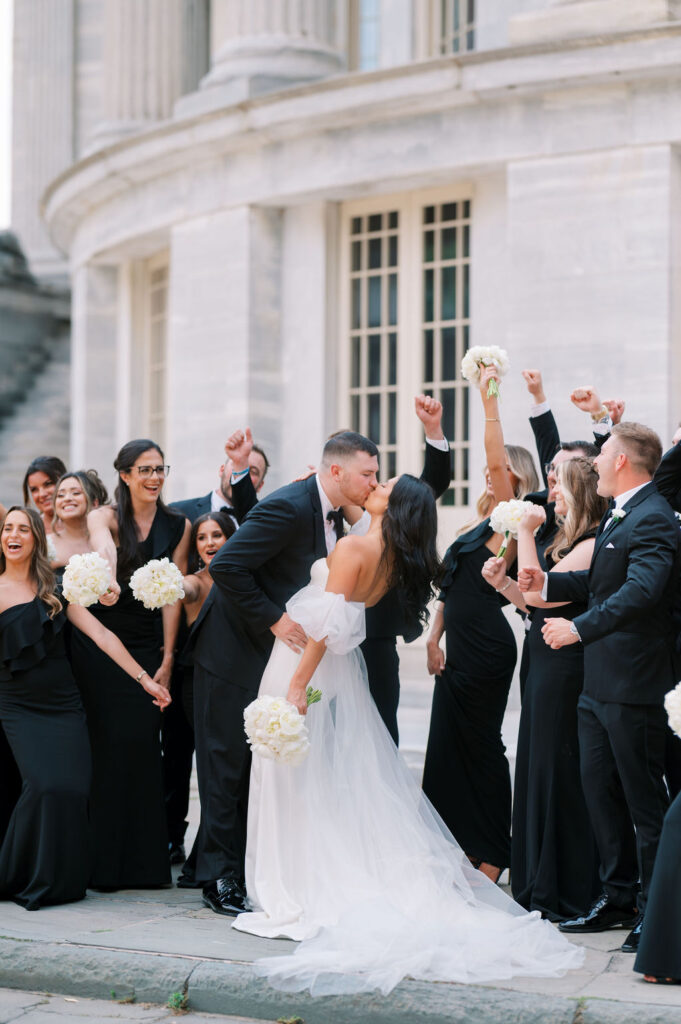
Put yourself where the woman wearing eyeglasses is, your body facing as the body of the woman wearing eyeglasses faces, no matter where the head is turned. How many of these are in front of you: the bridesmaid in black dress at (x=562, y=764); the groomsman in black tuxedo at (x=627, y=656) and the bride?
3

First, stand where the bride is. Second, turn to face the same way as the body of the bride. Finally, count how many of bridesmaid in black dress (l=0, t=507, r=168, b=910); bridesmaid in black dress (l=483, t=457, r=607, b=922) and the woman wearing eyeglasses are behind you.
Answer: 1

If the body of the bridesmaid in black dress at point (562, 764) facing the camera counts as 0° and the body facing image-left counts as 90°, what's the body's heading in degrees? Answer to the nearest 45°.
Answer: approximately 90°

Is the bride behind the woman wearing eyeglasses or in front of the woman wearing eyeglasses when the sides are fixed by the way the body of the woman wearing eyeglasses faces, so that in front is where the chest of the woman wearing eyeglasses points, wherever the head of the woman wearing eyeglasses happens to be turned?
in front

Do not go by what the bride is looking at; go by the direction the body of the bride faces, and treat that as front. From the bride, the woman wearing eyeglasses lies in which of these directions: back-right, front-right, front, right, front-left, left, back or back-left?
front-right

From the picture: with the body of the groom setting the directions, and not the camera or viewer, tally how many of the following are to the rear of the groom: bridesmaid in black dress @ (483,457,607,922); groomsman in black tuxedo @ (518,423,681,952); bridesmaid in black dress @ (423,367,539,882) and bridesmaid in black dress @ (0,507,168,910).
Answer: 1

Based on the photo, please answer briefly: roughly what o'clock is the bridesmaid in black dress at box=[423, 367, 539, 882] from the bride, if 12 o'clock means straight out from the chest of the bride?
The bridesmaid in black dress is roughly at 4 o'clock from the bride.

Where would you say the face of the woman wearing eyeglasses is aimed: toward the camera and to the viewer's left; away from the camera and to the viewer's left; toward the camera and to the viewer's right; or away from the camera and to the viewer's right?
toward the camera and to the viewer's right

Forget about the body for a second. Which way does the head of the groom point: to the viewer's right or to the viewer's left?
to the viewer's right

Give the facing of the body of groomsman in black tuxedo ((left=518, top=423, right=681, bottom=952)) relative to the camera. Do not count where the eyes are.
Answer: to the viewer's left

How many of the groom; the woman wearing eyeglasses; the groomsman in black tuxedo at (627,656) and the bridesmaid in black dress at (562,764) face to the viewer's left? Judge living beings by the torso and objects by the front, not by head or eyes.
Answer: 2

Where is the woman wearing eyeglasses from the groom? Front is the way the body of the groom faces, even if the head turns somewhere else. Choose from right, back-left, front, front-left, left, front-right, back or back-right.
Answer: back-left

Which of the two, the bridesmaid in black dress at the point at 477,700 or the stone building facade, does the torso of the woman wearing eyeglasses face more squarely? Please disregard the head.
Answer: the bridesmaid in black dress

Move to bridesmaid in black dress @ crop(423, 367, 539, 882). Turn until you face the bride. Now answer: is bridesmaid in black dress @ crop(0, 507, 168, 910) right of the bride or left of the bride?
right

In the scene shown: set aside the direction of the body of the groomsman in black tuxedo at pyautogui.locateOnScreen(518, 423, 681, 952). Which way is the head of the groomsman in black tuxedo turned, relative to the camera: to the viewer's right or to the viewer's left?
to the viewer's left

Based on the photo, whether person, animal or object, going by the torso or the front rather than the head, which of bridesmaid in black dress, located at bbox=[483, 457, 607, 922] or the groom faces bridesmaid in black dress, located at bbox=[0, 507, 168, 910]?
bridesmaid in black dress, located at bbox=[483, 457, 607, 922]

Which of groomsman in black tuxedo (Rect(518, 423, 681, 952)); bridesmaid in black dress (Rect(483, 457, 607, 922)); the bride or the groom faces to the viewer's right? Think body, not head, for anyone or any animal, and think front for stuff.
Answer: the groom

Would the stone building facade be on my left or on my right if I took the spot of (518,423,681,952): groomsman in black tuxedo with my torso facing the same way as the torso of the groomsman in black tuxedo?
on my right

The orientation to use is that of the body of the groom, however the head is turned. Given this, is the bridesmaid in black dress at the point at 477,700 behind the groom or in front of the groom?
in front
